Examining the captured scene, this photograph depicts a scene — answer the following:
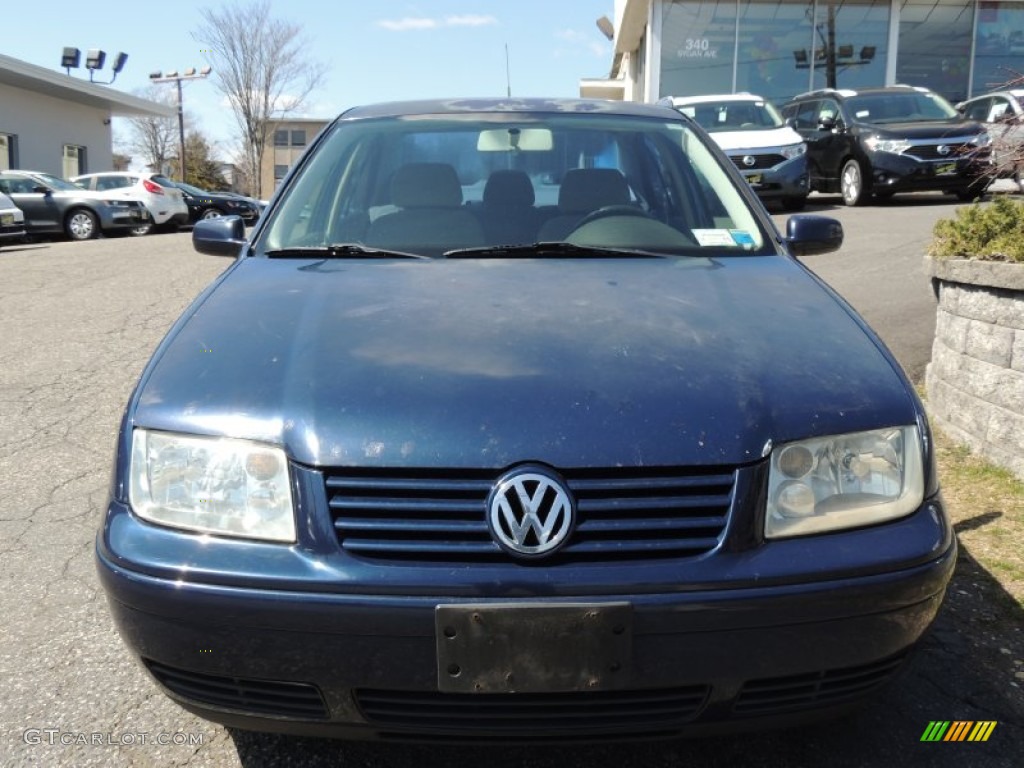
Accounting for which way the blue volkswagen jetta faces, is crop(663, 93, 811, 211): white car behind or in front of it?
behind

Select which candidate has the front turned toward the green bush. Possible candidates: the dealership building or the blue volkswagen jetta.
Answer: the dealership building

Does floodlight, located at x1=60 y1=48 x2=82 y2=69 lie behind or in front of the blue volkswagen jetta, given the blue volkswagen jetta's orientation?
behind

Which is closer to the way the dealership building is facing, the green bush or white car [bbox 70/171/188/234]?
the green bush

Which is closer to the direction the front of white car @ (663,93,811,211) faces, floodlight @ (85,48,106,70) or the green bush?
the green bush

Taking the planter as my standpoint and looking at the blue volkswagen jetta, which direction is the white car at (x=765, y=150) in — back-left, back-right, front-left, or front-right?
back-right

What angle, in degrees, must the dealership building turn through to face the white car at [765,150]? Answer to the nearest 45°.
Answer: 0° — it already faces it

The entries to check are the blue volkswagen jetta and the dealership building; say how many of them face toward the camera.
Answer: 2

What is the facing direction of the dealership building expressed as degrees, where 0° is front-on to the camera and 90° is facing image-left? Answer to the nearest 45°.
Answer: approximately 0°

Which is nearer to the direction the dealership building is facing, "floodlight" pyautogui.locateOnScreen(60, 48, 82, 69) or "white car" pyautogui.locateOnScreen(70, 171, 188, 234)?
the white car

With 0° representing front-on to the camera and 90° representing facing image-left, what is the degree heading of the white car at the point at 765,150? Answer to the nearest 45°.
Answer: approximately 315°
